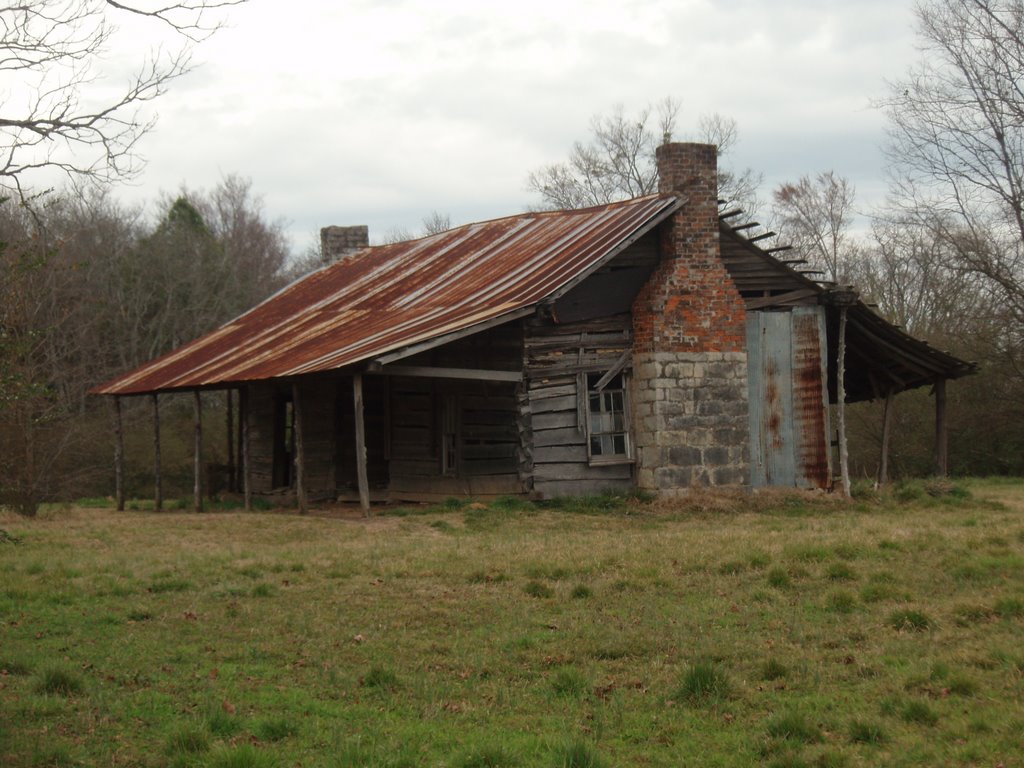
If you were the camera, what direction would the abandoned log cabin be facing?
facing the viewer and to the left of the viewer
